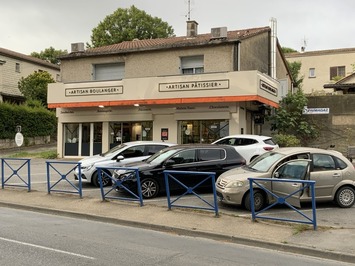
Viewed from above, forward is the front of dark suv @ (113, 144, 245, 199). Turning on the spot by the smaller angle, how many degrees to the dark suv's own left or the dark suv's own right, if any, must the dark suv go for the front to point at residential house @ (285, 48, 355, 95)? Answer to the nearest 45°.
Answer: approximately 180°

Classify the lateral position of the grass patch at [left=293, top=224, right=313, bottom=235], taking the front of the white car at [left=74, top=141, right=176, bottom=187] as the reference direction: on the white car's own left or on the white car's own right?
on the white car's own left

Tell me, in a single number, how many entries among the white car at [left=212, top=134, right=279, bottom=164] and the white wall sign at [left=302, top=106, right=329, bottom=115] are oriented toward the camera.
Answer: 1

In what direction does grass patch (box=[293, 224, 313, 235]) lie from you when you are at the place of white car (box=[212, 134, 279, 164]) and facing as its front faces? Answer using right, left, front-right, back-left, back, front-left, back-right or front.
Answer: back-left

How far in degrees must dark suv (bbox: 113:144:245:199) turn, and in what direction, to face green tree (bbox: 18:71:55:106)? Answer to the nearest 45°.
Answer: approximately 90° to its right

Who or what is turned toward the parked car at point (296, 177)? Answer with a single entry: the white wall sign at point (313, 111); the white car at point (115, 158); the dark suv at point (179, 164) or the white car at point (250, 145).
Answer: the white wall sign

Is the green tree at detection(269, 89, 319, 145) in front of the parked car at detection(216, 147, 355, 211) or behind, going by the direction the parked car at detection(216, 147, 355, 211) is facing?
behind

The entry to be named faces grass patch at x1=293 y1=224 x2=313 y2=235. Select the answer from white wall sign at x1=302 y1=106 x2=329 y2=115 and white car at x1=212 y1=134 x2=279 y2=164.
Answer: the white wall sign

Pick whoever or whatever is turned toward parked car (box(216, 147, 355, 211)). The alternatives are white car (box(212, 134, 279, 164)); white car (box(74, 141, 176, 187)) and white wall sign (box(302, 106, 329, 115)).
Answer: the white wall sign
